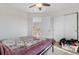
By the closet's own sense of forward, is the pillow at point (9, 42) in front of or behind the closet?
in front

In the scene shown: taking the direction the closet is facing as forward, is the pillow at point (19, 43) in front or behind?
in front

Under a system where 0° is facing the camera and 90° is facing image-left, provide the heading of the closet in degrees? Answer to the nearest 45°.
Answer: approximately 45°
